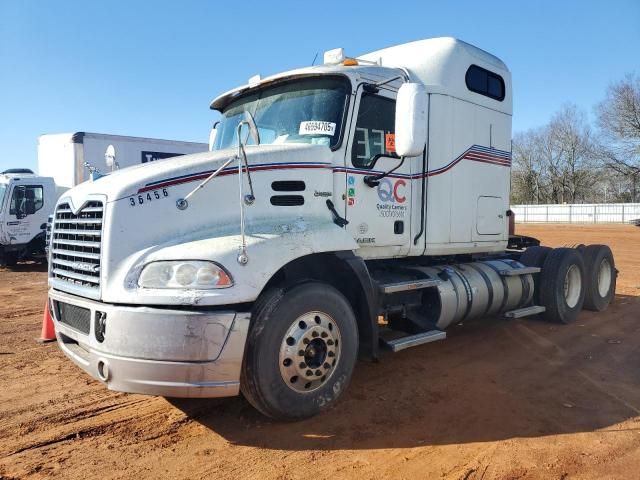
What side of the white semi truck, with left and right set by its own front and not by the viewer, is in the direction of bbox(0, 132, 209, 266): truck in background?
right

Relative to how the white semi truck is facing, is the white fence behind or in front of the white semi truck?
behind

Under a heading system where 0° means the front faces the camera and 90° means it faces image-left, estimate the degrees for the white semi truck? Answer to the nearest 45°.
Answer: approximately 45°
